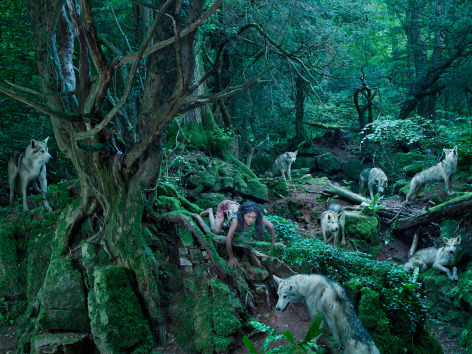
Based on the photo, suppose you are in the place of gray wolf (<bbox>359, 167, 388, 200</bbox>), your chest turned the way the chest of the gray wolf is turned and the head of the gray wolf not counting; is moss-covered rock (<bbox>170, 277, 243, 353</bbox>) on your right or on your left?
on your right

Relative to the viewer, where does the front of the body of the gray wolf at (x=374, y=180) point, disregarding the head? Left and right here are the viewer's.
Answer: facing the viewer and to the right of the viewer

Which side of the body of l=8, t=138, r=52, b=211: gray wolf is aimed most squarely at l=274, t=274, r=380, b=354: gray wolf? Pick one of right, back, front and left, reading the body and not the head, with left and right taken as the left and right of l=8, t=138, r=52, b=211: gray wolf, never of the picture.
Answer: front
